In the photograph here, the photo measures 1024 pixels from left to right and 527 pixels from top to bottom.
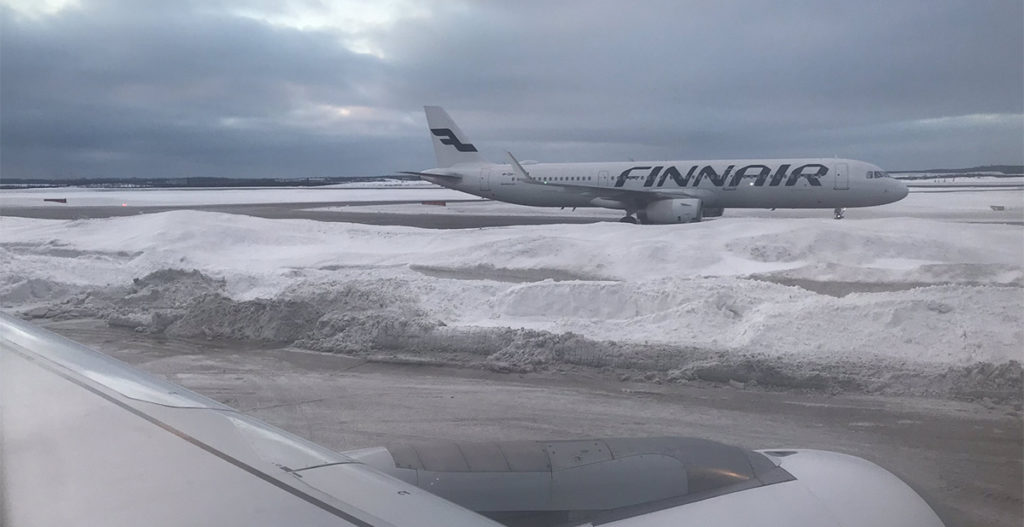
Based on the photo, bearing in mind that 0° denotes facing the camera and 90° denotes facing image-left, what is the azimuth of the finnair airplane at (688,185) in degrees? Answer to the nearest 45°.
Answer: approximately 270°
